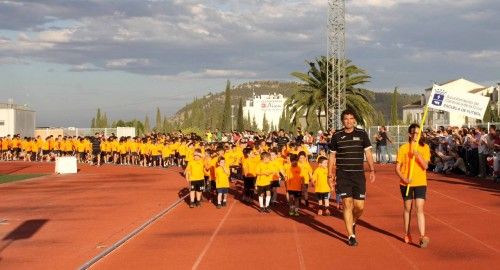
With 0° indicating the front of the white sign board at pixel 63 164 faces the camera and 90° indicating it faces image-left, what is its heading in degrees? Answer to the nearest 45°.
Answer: approximately 0°

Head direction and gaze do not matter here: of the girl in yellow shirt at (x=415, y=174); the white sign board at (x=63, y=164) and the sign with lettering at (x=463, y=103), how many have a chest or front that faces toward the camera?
3

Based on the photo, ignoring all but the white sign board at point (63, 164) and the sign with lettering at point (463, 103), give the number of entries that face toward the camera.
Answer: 2

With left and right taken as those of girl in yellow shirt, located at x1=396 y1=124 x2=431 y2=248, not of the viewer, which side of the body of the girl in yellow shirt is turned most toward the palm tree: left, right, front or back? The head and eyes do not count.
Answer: back

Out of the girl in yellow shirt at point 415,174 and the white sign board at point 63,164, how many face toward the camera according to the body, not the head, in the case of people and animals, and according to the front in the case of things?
2

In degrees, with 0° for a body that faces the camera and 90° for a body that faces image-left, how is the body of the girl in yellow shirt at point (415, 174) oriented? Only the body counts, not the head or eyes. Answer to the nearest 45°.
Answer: approximately 0°

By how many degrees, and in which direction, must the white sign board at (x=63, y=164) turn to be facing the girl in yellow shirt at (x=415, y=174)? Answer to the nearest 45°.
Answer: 0° — it already faces them

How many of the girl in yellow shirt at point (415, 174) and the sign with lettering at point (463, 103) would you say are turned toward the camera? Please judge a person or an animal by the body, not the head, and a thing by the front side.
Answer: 2

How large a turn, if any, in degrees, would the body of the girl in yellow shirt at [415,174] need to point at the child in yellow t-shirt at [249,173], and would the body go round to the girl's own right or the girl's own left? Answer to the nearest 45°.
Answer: approximately 135° to the girl's own right

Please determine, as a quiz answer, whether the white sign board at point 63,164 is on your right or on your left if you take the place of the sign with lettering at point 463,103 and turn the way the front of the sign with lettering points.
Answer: on your right

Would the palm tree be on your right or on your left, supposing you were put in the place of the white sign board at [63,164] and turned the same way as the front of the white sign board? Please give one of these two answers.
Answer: on your left
